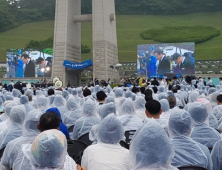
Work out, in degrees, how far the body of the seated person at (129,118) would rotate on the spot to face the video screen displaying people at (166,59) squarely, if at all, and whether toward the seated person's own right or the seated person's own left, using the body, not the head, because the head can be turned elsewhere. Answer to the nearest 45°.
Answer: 0° — they already face it

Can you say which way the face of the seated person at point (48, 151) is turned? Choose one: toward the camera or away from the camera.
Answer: away from the camera

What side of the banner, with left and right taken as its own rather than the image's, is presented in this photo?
front

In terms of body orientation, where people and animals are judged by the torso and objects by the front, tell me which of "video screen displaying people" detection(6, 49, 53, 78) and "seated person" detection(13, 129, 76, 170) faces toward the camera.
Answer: the video screen displaying people

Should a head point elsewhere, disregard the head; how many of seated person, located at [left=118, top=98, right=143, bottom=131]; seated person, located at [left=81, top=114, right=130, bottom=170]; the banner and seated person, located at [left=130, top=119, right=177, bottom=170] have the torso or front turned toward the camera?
1

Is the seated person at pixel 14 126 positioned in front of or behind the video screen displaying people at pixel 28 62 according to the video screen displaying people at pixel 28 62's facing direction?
in front

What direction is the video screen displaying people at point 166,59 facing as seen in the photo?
toward the camera

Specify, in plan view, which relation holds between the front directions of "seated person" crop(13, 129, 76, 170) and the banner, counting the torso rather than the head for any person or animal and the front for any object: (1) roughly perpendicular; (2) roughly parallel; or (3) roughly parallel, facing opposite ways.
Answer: roughly parallel, facing opposite ways

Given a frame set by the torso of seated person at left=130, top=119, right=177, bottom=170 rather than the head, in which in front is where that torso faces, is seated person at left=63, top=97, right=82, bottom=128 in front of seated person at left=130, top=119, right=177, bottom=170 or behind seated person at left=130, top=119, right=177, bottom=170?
in front

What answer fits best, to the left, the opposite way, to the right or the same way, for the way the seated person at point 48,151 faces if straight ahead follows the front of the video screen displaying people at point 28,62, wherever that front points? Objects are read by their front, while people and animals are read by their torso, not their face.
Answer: the opposite way

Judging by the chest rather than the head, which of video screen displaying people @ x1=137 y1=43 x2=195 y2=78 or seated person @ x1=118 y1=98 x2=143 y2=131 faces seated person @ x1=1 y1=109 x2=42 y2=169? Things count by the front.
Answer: the video screen displaying people

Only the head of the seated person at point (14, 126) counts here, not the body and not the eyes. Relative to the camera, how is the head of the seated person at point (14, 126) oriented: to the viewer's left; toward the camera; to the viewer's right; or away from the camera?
away from the camera

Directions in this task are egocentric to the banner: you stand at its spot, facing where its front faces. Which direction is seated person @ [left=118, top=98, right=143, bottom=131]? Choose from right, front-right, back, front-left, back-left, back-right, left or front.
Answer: front

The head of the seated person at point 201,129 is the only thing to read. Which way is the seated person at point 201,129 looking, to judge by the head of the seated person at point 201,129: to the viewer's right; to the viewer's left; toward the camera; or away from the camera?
away from the camera

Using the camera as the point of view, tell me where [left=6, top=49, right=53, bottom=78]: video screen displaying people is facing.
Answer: facing the viewer

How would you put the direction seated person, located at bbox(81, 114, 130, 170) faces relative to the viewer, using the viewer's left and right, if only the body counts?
facing away from the viewer

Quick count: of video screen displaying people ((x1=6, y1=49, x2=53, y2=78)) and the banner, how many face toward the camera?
2

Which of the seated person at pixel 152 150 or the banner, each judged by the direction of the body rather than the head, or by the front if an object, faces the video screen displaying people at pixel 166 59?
the seated person

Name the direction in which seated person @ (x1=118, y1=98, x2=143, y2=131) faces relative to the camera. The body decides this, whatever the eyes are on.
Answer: away from the camera

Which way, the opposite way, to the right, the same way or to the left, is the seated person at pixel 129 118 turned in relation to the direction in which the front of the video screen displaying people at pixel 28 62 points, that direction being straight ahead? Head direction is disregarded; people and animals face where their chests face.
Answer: the opposite way

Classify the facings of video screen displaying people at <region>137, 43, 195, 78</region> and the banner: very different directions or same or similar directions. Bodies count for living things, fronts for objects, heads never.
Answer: same or similar directions

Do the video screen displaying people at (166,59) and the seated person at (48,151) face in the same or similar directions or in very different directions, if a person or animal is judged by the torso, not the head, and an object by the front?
very different directions

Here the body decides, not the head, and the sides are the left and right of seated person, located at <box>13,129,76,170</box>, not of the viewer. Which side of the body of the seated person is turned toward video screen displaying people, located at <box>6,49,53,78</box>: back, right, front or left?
front

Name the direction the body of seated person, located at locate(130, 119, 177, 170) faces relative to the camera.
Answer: away from the camera

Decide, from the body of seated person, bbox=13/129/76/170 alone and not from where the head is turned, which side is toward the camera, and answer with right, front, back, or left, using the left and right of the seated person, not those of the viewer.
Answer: back
